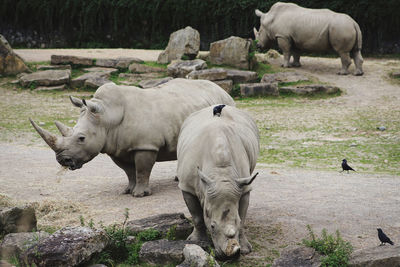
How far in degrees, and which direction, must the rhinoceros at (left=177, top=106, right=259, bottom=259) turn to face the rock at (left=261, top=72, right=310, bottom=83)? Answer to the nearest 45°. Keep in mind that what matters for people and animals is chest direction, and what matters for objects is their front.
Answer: approximately 180°

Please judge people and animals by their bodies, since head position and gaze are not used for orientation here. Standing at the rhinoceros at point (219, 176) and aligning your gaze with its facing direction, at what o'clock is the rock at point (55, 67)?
The rock is roughly at 5 o'clock from the rhinoceros.

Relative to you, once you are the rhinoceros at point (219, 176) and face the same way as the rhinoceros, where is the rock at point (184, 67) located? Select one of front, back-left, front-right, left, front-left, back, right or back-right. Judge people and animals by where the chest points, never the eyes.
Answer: back

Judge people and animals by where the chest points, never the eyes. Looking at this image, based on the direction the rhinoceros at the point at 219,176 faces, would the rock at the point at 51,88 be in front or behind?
behind

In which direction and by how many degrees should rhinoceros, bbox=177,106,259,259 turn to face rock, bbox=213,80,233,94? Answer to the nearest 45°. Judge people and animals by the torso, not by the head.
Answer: approximately 180°

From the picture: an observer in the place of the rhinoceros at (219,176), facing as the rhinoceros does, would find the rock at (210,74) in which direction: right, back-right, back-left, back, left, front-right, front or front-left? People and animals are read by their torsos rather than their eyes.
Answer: back

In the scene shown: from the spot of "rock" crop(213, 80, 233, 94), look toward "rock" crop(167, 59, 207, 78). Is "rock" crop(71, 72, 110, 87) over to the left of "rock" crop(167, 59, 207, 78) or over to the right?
left

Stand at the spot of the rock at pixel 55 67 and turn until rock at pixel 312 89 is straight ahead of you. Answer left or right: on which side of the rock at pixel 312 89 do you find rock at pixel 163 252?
right

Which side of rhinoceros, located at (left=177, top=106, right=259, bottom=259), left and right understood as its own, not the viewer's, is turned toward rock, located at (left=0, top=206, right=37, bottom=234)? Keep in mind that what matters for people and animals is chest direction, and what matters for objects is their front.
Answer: right

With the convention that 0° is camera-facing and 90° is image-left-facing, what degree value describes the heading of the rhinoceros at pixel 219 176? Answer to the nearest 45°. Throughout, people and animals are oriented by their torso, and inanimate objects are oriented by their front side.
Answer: approximately 0°

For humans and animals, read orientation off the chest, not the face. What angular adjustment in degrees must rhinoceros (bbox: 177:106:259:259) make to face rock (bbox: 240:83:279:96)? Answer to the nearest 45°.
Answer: approximately 180°

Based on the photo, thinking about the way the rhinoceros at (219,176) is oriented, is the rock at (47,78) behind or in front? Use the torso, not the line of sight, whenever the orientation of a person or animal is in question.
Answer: behind

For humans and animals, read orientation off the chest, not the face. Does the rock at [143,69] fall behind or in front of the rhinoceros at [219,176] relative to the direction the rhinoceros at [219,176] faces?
behind
